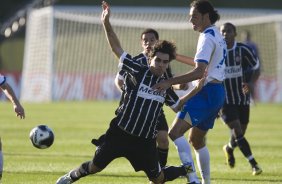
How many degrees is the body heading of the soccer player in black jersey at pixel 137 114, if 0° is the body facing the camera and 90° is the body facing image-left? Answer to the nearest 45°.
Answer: approximately 0°

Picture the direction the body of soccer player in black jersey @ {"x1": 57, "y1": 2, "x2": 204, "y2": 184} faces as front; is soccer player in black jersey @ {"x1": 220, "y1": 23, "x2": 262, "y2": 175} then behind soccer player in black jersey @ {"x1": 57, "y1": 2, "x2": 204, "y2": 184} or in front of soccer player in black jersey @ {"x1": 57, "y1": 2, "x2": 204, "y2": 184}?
behind
